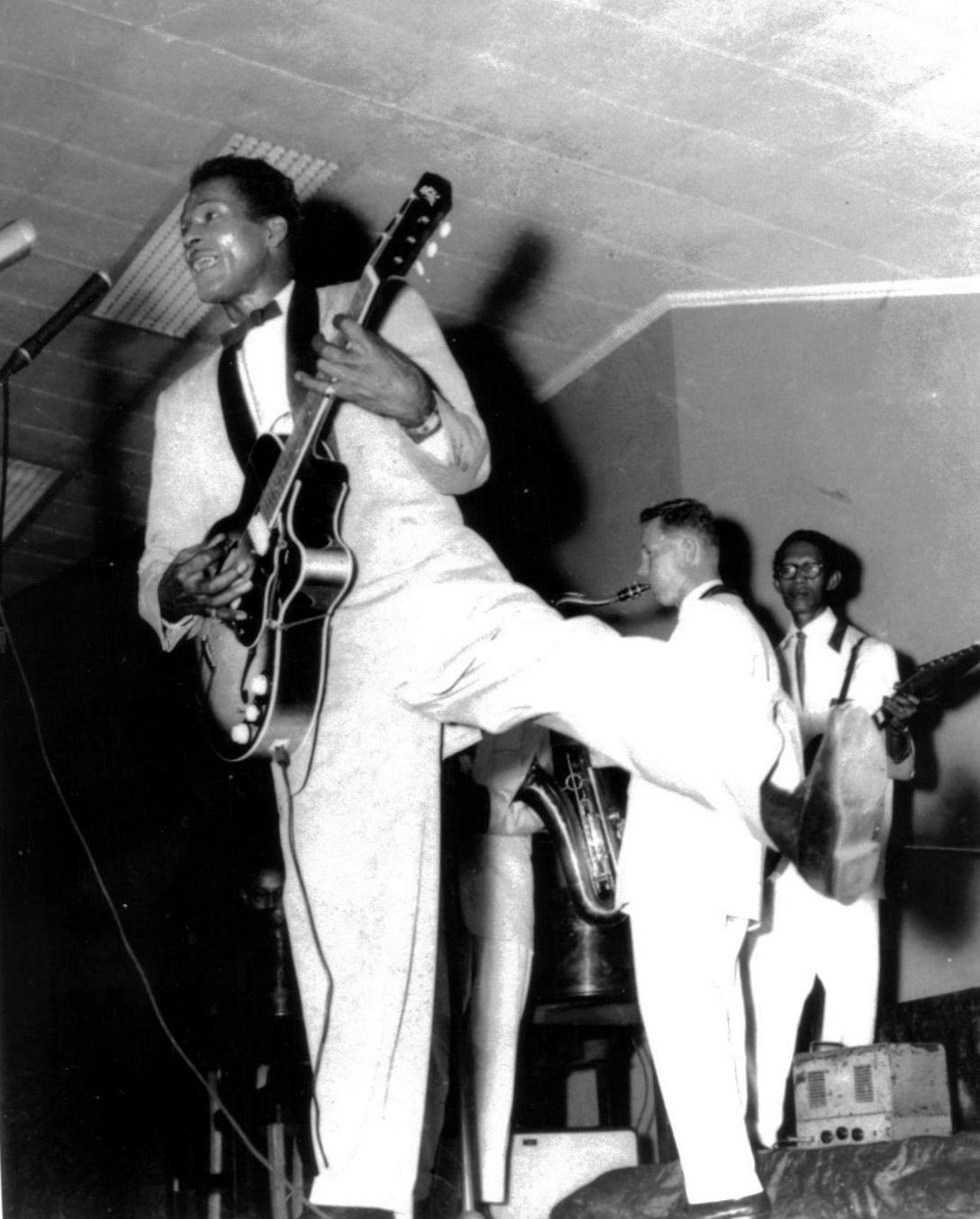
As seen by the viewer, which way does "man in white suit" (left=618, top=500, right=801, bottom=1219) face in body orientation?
to the viewer's left

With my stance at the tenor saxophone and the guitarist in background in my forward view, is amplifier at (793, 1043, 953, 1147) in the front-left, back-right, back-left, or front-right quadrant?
front-right

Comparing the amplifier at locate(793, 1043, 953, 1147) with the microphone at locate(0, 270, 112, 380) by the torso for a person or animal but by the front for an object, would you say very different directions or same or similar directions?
very different directions

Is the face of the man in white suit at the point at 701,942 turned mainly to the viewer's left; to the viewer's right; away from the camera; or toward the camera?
to the viewer's left

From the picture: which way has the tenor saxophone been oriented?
to the viewer's left
